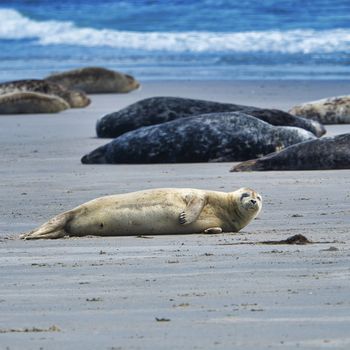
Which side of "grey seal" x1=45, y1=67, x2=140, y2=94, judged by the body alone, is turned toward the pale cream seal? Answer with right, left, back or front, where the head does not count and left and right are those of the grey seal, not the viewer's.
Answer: right

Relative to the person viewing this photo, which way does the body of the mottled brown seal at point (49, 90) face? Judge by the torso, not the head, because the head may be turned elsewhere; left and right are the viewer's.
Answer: facing to the right of the viewer

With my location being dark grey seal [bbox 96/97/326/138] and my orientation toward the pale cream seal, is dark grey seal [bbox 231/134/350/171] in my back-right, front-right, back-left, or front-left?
front-left

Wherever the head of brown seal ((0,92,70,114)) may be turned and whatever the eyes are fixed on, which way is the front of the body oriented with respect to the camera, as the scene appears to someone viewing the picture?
to the viewer's right

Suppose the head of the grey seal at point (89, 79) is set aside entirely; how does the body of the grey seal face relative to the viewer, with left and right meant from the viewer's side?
facing to the right of the viewer
